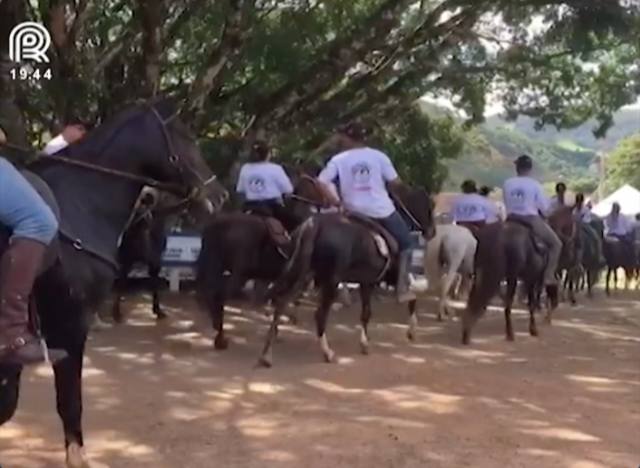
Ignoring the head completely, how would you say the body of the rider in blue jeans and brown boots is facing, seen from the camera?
to the viewer's right

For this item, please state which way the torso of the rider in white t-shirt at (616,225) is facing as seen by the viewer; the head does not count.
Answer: away from the camera

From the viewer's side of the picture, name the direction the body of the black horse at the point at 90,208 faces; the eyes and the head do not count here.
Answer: to the viewer's right

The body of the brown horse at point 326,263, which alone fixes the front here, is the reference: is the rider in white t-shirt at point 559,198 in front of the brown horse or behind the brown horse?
in front

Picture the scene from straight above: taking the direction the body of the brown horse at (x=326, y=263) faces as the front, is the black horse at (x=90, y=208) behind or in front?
behind

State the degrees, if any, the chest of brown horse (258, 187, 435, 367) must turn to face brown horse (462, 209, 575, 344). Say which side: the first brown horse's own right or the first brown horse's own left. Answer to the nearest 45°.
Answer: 0° — it already faces it

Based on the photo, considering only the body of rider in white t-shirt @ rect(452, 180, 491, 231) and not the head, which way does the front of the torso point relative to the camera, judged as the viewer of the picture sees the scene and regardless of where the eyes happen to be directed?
away from the camera

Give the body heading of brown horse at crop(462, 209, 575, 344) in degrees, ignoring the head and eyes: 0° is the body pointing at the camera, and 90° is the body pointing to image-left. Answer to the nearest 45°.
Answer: approximately 225°

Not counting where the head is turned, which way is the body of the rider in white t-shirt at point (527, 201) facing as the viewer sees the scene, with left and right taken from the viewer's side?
facing away from the viewer and to the right of the viewer
